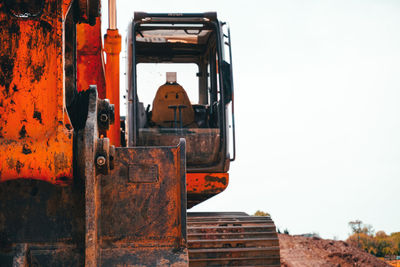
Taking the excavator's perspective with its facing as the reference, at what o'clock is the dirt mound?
The dirt mound is roughly at 7 o'clock from the excavator.

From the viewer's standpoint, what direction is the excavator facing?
toward the camera
